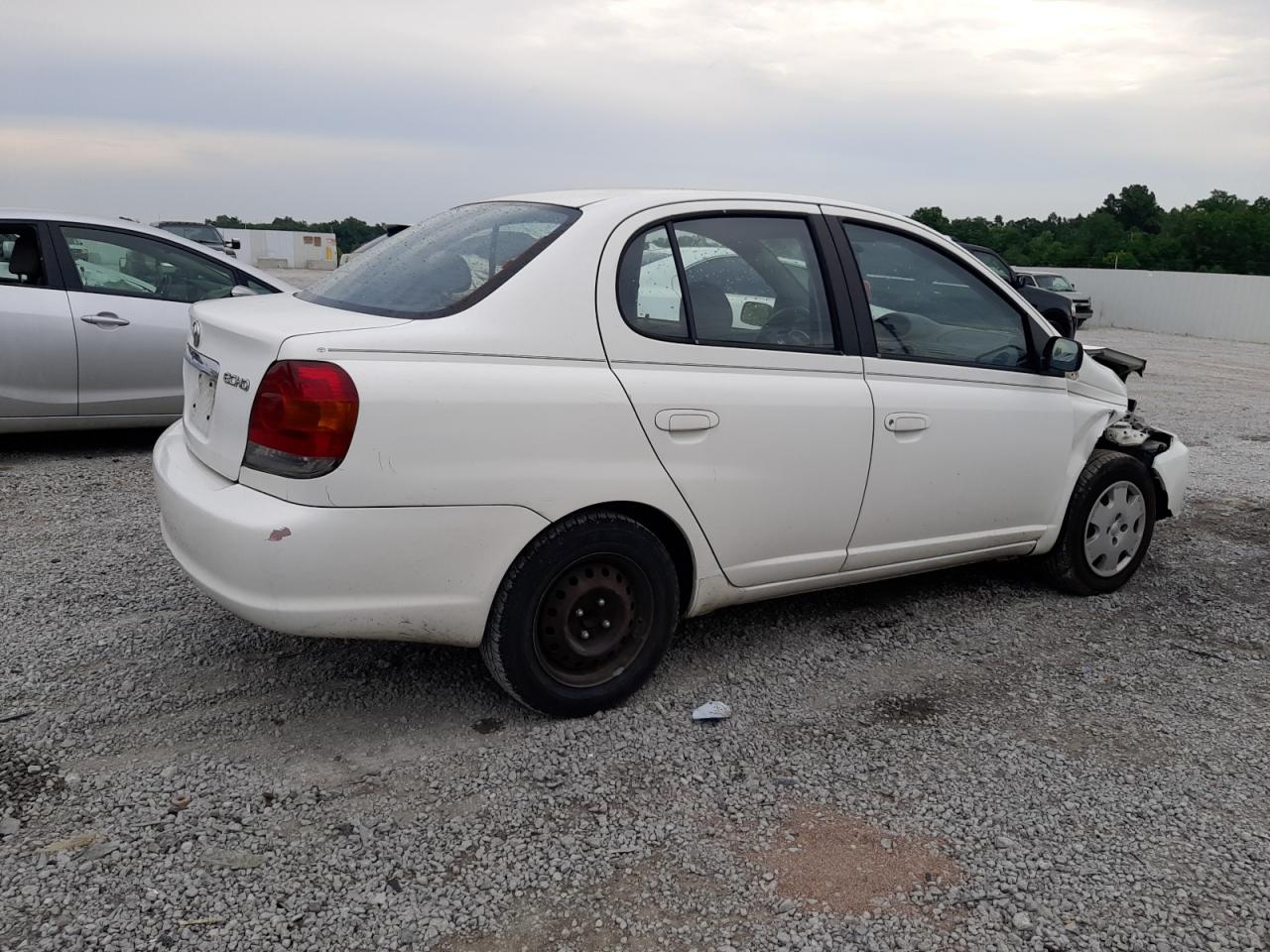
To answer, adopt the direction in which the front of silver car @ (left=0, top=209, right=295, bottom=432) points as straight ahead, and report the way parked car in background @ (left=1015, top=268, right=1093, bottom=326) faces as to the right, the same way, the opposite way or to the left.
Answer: to the right

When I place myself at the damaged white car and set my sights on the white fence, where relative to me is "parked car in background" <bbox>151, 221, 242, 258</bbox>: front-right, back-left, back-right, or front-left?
front-left

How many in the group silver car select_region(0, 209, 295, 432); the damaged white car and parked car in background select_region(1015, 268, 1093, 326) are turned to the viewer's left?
0

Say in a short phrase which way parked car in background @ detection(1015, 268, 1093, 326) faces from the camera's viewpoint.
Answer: facing the viewer and to the right of the viewer

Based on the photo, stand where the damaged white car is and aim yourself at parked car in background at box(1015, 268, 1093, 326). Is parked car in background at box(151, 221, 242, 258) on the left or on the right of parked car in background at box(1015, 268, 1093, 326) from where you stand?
left

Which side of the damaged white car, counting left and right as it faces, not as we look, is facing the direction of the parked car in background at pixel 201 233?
left

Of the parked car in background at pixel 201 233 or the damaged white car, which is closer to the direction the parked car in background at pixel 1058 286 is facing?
the damaged white car

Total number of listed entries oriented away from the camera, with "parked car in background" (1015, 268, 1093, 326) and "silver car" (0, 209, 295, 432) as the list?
0

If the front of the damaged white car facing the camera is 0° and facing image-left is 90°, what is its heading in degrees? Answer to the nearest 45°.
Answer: approximately 225°

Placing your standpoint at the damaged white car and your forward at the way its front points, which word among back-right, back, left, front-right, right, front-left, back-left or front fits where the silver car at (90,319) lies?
left

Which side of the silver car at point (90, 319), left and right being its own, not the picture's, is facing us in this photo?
right

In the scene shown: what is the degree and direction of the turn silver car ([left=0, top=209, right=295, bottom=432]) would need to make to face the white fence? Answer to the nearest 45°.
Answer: approximately 45° to its left

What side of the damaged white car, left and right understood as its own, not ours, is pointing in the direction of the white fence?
front

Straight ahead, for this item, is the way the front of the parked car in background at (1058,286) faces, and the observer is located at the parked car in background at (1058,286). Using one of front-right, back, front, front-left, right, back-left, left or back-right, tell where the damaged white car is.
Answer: front-right

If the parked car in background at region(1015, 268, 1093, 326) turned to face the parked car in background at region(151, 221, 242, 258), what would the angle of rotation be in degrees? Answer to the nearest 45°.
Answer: approximately 90° to its right

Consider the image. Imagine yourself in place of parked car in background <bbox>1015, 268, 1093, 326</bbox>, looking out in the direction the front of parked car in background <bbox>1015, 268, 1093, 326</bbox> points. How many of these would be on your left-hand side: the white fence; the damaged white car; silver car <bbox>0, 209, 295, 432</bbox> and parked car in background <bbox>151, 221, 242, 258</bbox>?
1

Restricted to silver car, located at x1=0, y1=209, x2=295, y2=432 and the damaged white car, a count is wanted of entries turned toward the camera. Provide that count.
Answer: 0
